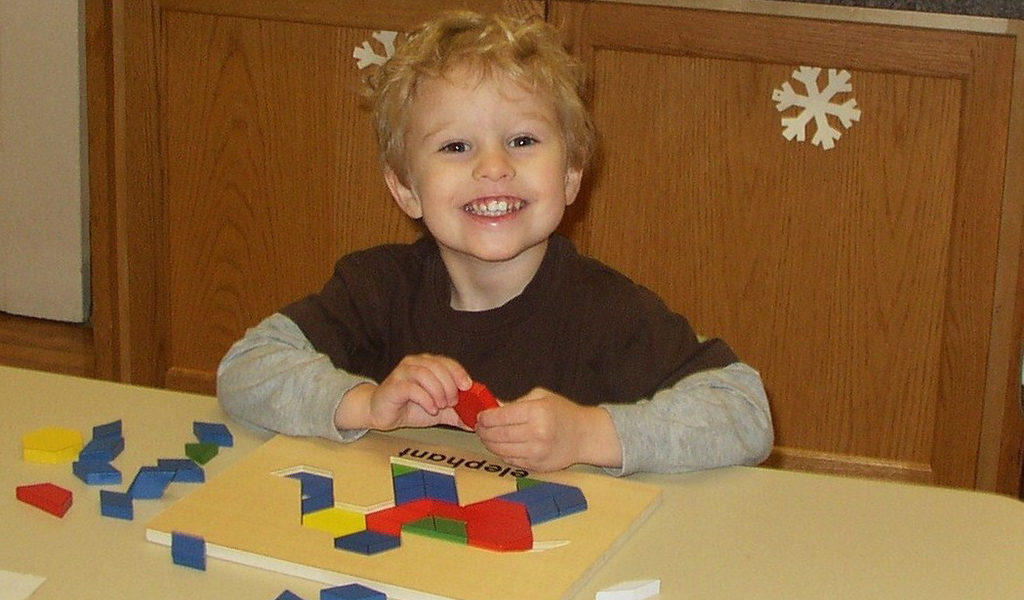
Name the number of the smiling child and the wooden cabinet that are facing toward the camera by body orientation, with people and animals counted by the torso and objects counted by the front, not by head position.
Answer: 2

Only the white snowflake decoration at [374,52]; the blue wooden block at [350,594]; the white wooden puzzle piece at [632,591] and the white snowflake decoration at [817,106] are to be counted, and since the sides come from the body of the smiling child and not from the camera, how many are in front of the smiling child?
2

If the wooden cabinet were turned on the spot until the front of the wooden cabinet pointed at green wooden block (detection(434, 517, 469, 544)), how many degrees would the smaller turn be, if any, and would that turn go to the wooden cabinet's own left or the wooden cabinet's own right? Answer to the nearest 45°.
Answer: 0° — it already faces it

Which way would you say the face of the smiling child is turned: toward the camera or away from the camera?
toward the camera

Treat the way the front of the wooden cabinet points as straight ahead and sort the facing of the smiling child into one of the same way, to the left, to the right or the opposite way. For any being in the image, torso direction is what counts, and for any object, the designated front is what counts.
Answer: the same way

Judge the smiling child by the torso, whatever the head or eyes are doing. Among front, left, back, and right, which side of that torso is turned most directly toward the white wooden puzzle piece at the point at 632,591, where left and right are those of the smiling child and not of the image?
front

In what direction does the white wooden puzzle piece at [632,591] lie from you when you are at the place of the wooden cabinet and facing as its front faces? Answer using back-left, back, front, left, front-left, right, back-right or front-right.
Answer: front

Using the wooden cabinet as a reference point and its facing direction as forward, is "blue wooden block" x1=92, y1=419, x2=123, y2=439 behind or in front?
in front

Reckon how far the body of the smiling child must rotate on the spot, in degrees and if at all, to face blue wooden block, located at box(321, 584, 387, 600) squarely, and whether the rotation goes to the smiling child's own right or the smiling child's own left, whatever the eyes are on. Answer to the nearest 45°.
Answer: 0° — they already face it

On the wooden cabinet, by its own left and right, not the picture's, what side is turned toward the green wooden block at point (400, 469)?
front

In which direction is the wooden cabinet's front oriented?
toward the camera
